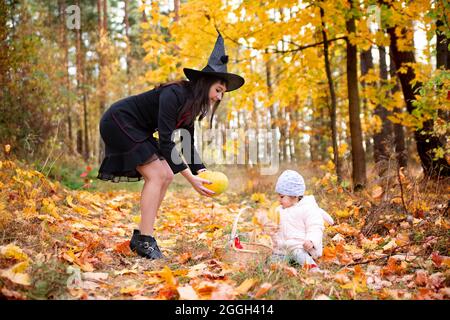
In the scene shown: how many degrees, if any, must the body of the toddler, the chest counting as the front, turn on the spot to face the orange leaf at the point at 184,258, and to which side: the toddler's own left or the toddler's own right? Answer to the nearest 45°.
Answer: approximately 45° to the toddler's own right

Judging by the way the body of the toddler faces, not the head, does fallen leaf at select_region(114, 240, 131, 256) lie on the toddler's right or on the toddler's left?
on the toddler's right

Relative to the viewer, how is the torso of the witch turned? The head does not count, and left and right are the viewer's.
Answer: facing to the right of the viewer

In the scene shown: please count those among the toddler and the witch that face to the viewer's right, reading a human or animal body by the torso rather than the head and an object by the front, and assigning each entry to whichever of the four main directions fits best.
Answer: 1

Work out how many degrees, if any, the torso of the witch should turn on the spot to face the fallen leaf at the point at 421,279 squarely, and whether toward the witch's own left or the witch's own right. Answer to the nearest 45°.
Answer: approximately 45° to the witch's own right

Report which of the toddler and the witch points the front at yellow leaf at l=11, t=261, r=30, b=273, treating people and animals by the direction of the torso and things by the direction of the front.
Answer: the toddler

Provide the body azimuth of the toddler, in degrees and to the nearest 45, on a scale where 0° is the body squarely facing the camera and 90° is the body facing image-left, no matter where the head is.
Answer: approximately 45°

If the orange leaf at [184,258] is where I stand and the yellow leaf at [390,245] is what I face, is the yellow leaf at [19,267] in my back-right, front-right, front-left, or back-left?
back-right

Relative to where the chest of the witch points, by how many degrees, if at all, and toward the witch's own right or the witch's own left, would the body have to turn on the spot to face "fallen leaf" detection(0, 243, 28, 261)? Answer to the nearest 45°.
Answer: approximately 135° to the witch's own right

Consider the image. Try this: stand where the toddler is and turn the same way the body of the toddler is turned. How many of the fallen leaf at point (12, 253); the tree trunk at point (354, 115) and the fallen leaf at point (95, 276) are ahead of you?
2

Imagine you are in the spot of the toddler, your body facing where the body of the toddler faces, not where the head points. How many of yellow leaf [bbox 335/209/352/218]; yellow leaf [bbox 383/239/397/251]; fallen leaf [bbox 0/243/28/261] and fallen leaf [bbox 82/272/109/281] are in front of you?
2

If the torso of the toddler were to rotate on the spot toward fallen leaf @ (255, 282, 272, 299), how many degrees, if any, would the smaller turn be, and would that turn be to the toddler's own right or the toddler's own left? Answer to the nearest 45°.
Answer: approximately 45° to the toddler's own left
